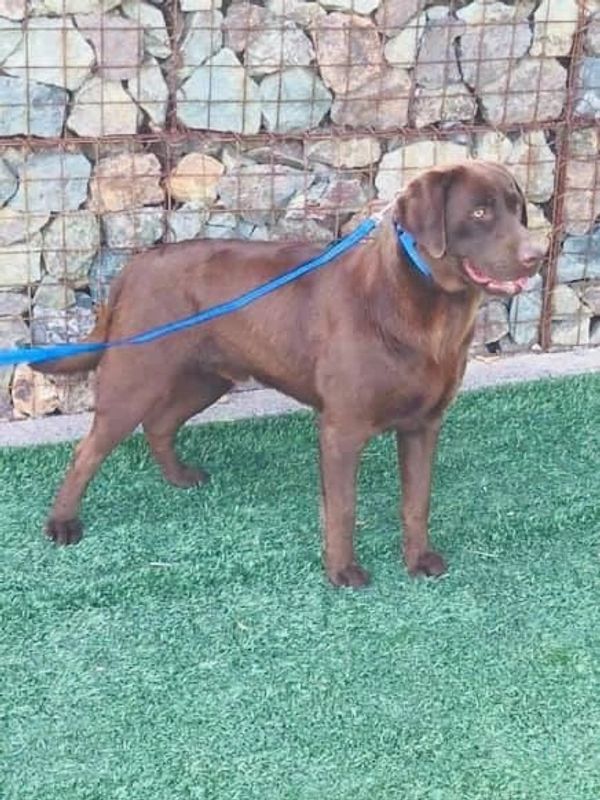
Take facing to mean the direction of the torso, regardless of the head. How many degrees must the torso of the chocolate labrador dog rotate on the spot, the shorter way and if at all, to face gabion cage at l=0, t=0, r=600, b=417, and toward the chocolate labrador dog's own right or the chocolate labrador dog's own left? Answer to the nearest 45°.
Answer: approximately 135° to the chocolate labrador dog's own left

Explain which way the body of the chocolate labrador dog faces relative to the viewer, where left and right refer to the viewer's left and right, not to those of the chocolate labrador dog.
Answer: facing the viewer and to the right of the viewer

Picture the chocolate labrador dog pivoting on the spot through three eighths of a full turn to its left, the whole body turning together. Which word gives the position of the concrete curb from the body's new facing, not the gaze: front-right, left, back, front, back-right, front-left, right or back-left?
front
